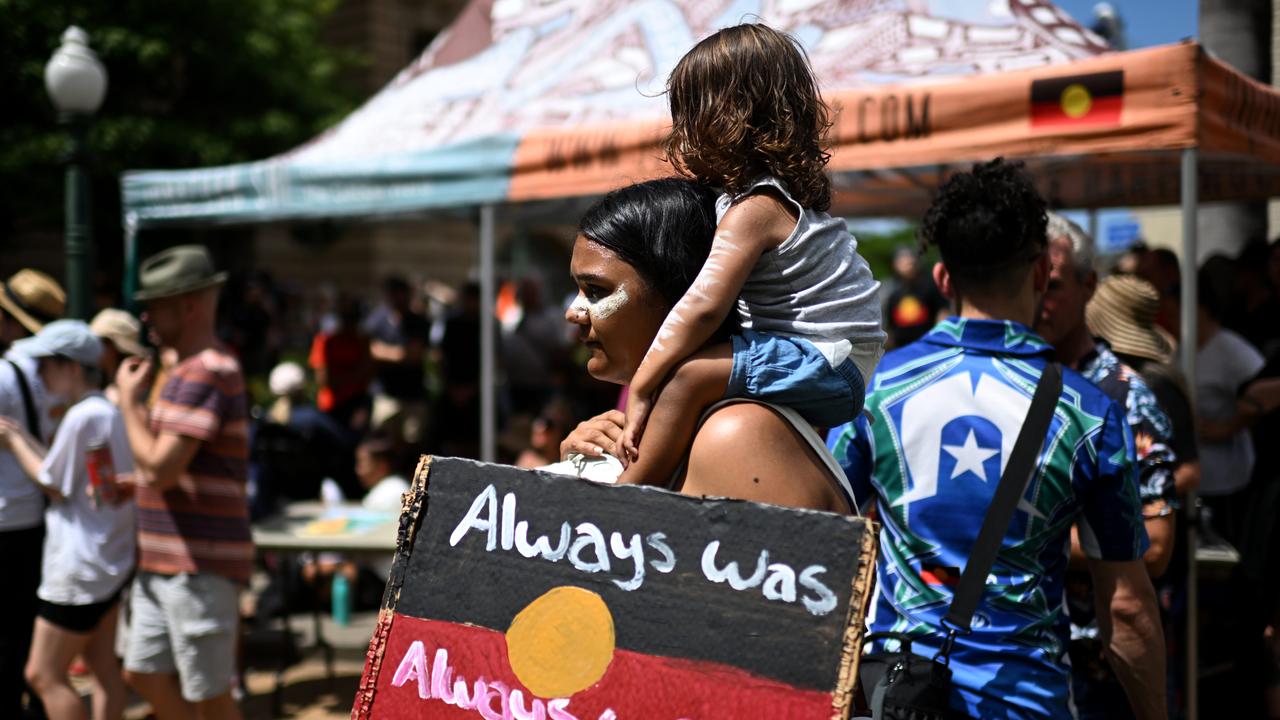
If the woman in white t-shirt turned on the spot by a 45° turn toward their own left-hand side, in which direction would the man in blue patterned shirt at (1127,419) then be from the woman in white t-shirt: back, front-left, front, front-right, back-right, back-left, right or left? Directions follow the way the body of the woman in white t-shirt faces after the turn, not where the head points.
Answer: left

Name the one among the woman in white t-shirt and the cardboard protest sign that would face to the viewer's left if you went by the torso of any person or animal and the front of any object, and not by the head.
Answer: the woman in white t-shirt

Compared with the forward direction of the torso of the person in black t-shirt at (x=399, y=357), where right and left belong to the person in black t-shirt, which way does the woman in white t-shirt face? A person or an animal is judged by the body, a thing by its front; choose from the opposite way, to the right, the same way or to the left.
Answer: to the right

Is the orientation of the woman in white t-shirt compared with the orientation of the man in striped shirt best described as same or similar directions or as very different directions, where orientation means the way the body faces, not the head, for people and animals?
same or similar directions

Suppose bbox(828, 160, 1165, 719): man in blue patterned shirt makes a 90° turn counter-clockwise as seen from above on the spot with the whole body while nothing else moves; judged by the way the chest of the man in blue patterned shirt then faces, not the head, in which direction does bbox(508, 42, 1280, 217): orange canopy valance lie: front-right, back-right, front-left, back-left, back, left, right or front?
right

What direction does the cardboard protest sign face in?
toward the camera

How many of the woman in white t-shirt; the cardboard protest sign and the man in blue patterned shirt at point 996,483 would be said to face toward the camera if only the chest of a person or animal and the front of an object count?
1

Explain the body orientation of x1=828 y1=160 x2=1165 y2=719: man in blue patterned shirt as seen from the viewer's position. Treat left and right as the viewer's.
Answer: facing away from the viewer

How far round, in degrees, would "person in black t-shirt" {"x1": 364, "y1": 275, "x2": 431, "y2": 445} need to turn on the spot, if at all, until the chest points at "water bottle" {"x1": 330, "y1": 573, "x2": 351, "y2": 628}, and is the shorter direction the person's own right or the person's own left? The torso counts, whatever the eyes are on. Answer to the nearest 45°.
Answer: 0° — they already face it

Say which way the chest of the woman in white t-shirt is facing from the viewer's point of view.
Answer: to the viewer's left

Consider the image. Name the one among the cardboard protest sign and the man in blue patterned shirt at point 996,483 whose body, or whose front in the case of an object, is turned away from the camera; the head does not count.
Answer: the man in blue patterned shirt

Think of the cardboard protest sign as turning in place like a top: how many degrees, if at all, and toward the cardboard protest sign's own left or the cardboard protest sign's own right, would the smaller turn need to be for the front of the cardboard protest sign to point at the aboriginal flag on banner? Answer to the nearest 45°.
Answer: approximately 135° to the cardboard protest sign's own left

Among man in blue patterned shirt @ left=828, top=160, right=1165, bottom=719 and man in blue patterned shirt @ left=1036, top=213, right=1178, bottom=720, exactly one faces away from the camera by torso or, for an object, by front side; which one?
man in blue patterned shirt @ left=828, top=160, right=1165, bottom=719

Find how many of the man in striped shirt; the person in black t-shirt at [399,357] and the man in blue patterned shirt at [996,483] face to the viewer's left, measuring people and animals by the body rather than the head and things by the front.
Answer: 1

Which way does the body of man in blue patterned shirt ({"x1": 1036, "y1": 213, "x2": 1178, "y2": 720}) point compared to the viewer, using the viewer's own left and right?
facing the viewer and to the left of the viewer

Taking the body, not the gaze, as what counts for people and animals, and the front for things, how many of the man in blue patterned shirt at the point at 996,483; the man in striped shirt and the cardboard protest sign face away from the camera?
1

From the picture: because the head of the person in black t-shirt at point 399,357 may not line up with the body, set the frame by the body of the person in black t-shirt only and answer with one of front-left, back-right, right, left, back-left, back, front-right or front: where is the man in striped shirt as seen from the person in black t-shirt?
front

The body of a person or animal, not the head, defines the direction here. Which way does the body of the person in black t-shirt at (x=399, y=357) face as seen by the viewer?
toward the camera

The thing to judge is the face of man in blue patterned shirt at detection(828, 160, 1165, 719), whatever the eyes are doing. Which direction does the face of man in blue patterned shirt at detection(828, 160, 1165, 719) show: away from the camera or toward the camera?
away from the camera
